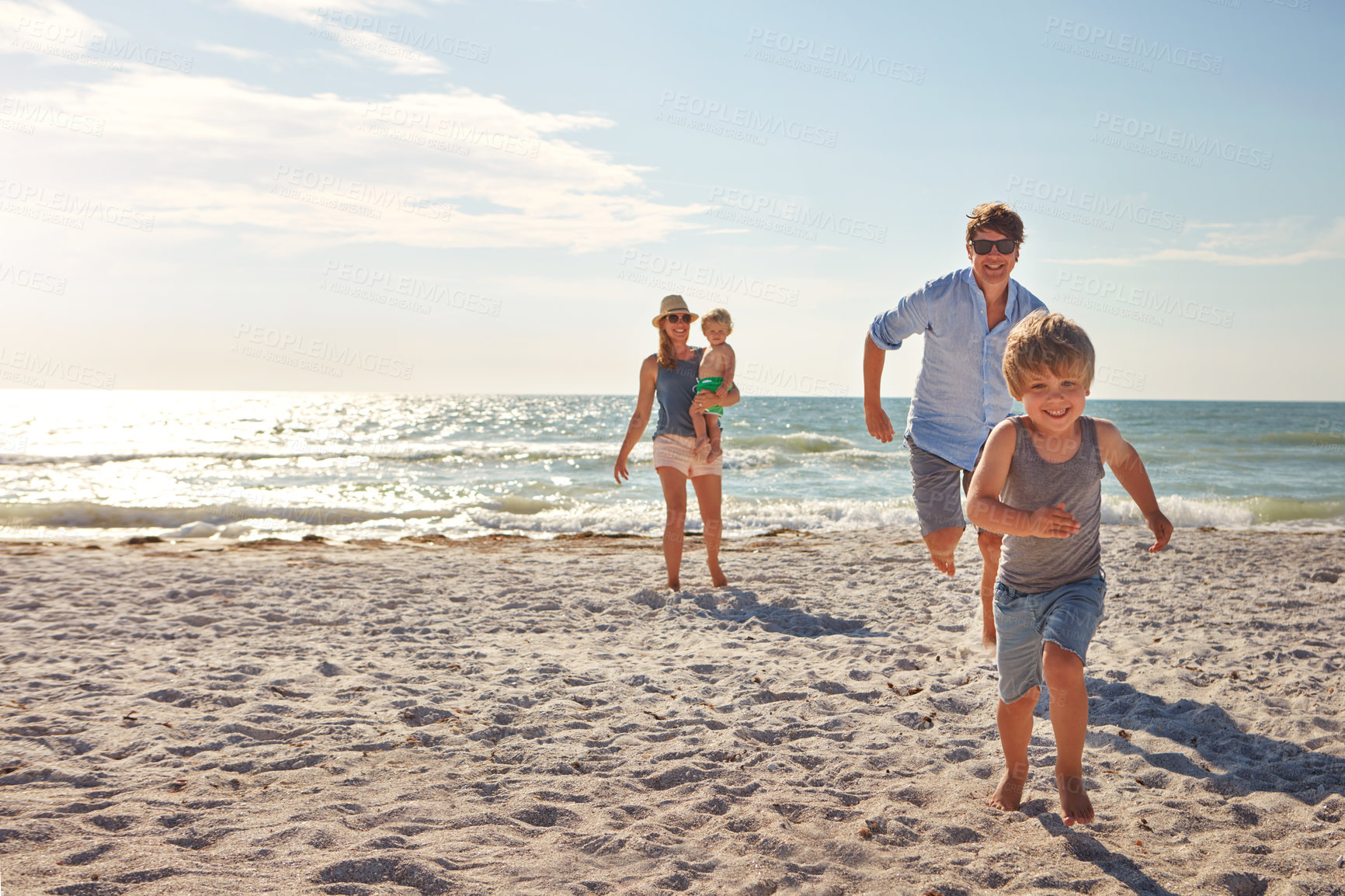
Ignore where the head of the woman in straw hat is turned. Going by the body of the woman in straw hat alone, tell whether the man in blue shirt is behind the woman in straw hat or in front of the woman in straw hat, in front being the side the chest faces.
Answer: in front

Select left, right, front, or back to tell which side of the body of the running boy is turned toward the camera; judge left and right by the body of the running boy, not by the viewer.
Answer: front

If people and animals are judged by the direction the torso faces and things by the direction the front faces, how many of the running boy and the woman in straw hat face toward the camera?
2

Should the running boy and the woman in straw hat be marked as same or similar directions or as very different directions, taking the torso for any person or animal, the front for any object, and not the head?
same or similar directions

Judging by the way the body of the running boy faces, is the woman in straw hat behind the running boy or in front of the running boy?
behind

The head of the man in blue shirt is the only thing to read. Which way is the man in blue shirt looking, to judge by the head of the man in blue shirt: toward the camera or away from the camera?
toward the camera

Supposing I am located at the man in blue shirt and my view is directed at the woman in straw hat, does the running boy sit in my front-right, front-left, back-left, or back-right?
back-left

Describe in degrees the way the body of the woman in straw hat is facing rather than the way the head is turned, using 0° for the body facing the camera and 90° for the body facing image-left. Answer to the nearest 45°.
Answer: approximately 0°
